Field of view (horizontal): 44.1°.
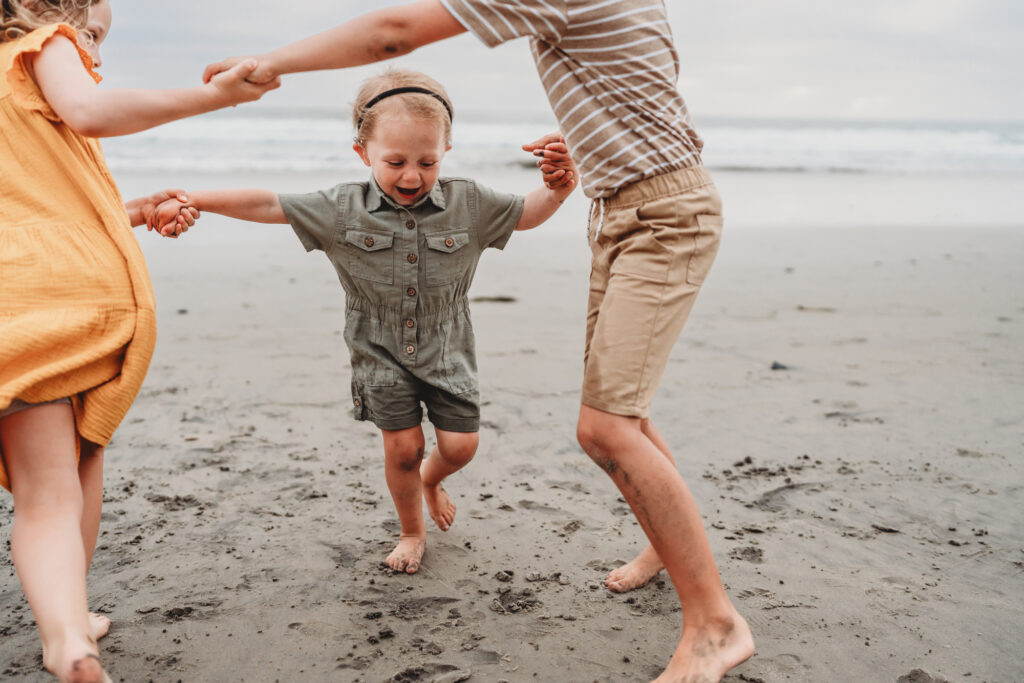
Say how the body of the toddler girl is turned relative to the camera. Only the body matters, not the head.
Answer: toward the camera

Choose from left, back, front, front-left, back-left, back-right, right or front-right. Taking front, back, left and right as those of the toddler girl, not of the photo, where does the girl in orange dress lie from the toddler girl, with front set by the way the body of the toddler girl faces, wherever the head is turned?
front-right

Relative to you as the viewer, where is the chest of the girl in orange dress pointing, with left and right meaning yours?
facing to the right of the viewer

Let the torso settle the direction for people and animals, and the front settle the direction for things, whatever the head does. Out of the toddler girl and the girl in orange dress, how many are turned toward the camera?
1

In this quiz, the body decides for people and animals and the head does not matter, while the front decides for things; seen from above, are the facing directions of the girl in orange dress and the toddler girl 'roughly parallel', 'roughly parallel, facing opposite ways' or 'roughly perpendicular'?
roughly perpendicular

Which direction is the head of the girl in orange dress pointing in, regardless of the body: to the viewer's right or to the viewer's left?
to the viewer's right
